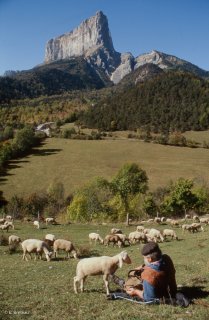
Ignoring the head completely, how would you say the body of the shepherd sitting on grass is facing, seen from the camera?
to the viewer's left

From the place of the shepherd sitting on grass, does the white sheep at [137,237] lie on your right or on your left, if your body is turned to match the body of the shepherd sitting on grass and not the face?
on your right

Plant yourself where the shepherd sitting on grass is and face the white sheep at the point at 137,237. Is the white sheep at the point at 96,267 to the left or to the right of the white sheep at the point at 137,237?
left

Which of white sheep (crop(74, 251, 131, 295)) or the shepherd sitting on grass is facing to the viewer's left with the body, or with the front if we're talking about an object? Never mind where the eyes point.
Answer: the shepherd sitting on grass

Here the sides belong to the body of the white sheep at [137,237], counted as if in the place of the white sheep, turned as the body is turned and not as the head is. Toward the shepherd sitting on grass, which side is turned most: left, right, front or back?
left

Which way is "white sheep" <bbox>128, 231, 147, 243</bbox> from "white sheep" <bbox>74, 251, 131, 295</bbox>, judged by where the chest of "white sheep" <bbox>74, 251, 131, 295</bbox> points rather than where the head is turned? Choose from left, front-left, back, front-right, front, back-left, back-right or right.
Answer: left

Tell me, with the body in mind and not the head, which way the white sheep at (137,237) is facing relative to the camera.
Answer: to the viewer's left

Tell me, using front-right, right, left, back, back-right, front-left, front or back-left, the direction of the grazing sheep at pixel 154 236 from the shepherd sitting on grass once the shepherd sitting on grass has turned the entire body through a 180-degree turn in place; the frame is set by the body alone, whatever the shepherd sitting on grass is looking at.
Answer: left

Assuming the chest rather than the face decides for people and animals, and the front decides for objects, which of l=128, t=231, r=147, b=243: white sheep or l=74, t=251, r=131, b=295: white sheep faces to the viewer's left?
l=128, t=231, r=147, b=243: white sheep
